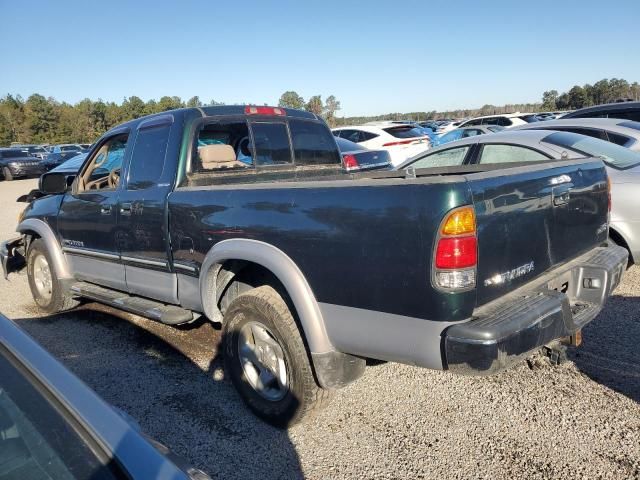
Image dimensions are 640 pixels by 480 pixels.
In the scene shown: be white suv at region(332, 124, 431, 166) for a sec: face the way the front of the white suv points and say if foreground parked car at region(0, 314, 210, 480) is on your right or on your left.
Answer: on your left

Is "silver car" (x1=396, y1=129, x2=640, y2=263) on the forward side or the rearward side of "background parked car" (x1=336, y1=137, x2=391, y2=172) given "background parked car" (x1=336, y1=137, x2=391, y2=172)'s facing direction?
on the rearward side

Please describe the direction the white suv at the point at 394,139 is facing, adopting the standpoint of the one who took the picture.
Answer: facing away from the viewer and to the left of the viewer

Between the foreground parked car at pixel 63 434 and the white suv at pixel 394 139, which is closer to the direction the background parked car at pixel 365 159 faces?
the white suv

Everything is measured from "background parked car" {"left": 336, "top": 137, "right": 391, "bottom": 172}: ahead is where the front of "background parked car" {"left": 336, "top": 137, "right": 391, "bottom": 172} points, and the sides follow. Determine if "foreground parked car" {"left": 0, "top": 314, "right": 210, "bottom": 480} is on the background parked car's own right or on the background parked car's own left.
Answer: on the background parked car's own left

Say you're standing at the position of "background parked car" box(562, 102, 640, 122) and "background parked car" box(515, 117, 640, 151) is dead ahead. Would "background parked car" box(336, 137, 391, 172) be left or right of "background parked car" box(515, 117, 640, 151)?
right

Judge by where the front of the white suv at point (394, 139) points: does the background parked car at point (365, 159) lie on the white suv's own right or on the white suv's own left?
on the white suv's own left
